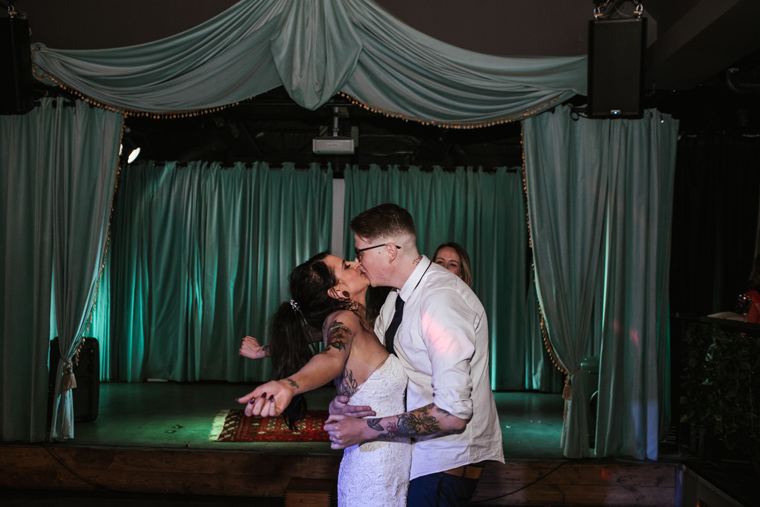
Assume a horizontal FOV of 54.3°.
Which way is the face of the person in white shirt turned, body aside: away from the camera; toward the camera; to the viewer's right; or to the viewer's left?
to the viewer's left

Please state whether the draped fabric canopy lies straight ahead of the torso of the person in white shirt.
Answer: no

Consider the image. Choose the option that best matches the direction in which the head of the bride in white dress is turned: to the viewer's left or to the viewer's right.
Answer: to the viewer's right

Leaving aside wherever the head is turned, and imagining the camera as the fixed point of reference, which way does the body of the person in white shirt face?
to the viewer's left

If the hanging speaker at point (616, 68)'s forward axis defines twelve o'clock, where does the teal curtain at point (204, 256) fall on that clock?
The teal curtain is roughly at 4 o'clock from the hanging speaker.

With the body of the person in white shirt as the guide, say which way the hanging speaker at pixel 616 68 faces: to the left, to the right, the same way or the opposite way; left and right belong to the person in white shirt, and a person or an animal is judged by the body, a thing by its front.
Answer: to the left

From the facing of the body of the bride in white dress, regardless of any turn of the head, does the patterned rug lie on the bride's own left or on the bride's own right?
on the bride's own left

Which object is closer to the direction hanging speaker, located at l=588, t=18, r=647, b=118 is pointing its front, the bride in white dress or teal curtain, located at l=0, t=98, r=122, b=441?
the bride in white dress

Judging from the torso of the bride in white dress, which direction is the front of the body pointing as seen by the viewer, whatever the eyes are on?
to the viewer's right

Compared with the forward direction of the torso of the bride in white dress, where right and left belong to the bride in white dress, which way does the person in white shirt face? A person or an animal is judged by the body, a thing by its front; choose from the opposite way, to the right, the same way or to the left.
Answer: the opposite way

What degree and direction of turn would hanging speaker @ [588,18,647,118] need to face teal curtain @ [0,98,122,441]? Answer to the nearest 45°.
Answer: approximately 90° to its right

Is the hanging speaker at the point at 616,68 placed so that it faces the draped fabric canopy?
no

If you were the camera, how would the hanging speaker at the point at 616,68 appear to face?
facing the viewer

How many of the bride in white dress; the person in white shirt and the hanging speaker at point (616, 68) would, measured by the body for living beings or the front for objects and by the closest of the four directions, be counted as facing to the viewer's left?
1

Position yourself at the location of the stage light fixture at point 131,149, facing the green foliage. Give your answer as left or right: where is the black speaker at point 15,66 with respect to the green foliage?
right
